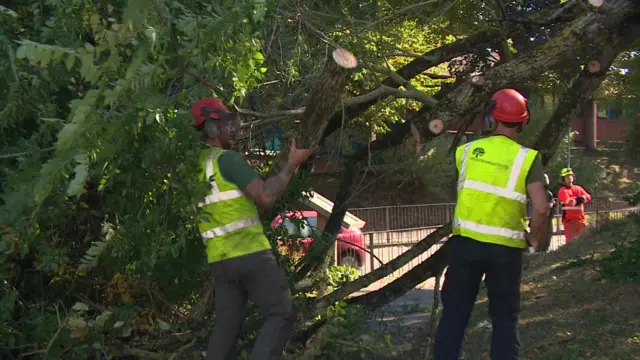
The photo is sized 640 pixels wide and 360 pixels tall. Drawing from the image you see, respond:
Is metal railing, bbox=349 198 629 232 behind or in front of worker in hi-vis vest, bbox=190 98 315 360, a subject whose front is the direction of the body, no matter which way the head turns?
in front

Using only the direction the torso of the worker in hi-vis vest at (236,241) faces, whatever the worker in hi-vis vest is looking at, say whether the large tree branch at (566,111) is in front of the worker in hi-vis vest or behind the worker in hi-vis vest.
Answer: in front

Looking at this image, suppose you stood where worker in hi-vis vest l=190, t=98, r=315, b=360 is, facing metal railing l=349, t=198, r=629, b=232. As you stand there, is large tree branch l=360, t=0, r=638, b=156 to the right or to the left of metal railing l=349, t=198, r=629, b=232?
right

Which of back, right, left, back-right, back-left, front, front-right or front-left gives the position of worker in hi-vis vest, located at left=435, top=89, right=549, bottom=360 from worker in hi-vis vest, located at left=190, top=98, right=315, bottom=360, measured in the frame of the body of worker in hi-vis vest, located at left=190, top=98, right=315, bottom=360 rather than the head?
front-right

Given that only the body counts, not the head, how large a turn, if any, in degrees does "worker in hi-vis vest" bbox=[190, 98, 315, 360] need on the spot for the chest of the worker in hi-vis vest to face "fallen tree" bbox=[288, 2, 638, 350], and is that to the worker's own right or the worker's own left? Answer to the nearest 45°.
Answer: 0° — they already face it

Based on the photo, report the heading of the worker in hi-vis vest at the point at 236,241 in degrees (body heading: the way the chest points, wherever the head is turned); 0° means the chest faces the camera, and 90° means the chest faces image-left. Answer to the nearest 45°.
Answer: approximately 225°
